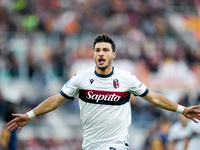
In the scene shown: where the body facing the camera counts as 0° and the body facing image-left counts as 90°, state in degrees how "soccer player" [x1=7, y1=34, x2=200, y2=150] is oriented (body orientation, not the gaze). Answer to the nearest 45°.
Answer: approximately 0°

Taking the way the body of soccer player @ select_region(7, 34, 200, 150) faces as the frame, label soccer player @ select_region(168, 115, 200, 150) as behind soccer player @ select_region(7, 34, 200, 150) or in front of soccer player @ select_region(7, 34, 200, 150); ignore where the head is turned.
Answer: behind
